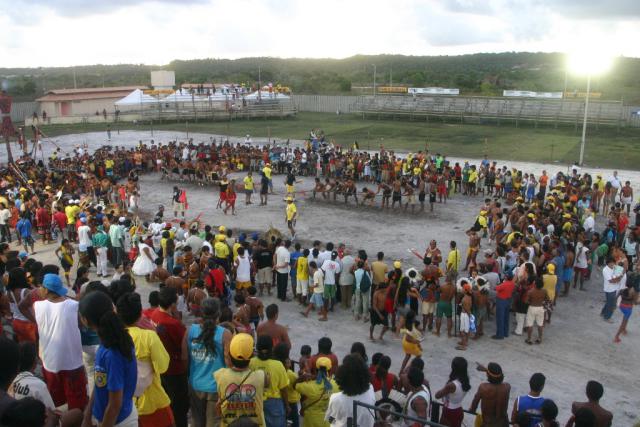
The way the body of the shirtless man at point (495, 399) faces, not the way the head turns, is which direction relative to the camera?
away from the camera

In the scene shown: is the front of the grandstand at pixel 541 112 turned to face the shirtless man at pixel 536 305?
yes

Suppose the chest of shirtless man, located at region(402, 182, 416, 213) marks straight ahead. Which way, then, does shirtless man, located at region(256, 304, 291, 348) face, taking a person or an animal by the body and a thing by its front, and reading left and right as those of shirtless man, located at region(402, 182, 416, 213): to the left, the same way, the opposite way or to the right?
to the right

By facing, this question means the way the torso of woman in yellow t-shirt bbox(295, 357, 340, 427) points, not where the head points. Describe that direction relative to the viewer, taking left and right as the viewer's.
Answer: facing away from the viewer

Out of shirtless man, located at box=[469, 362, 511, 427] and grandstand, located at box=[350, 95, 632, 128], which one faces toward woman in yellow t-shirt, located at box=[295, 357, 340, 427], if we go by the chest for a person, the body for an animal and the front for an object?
the grandstand

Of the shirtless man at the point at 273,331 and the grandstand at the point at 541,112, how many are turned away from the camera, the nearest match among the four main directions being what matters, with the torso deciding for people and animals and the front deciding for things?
1

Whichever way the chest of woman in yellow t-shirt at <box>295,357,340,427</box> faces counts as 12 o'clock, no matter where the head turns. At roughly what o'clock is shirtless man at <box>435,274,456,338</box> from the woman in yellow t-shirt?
The shirtless man is roughly at 1 o'clock from the woman in yellow t-shirt.

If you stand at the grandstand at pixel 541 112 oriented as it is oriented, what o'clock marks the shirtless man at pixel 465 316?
The shirtless man is roughly at 12 o'clock from the grandstand.

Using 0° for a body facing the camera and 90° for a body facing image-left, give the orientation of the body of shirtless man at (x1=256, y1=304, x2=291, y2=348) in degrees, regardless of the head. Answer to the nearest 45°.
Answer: approximately 180°

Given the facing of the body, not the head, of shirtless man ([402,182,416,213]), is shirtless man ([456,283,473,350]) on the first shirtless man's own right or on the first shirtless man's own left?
on the first shirtless man's own left

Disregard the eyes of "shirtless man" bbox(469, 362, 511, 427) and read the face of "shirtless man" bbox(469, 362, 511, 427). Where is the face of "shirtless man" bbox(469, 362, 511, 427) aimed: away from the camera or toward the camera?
away from the camera

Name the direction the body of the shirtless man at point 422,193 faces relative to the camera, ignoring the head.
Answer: to the viewer's left

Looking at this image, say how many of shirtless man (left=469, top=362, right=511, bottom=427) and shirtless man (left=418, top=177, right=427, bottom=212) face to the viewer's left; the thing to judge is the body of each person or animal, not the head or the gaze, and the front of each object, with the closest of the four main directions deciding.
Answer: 1

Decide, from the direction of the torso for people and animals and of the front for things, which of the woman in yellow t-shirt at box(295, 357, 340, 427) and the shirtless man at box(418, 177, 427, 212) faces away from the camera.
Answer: the woman in yellow t-shirt

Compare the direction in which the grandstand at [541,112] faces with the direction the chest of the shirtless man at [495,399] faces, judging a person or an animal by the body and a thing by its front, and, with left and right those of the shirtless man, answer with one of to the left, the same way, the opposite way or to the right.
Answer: the opposite way

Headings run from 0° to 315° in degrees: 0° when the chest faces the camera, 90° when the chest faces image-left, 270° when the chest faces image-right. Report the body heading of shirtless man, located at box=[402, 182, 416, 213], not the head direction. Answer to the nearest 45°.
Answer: approximately 90°

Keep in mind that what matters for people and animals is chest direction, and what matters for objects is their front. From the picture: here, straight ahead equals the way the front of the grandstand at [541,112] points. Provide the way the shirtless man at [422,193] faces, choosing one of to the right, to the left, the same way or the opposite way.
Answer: to the right
